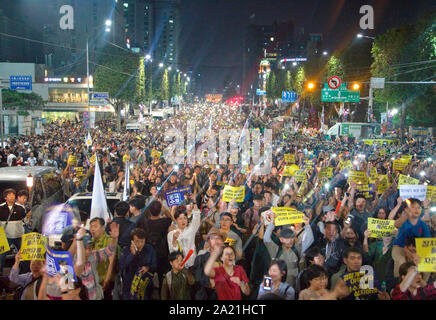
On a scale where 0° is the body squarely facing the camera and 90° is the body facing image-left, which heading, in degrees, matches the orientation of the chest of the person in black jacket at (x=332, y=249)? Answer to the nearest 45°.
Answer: approximately 0°

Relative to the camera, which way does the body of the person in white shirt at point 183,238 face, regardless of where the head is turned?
toward the camera

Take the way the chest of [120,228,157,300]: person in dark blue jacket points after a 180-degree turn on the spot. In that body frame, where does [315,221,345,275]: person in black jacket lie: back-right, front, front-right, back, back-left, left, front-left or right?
right

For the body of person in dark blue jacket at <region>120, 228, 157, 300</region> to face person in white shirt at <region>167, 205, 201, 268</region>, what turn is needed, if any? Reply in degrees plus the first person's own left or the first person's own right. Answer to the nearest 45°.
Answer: approximately 135° to the first person's own left

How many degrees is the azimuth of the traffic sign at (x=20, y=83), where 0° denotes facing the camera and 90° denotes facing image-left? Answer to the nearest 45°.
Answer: approximately 0°

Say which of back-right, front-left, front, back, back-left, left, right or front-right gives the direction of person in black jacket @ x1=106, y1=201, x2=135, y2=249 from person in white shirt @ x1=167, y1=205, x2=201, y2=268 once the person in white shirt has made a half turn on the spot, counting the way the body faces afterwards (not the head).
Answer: left

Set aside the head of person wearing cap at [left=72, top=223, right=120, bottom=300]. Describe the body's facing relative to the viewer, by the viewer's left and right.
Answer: facing the viewer and to the right of the viewer

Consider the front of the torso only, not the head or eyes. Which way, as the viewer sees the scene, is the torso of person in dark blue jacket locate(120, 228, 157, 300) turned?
toward the camera

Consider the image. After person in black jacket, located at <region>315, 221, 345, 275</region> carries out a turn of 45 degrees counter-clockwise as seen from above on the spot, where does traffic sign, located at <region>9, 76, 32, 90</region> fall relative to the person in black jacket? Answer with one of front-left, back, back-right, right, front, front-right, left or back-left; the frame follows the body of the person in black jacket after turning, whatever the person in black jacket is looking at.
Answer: back

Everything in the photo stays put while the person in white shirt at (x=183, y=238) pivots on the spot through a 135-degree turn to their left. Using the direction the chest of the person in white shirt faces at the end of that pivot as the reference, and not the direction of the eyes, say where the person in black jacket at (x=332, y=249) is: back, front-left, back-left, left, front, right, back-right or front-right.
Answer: front-right
